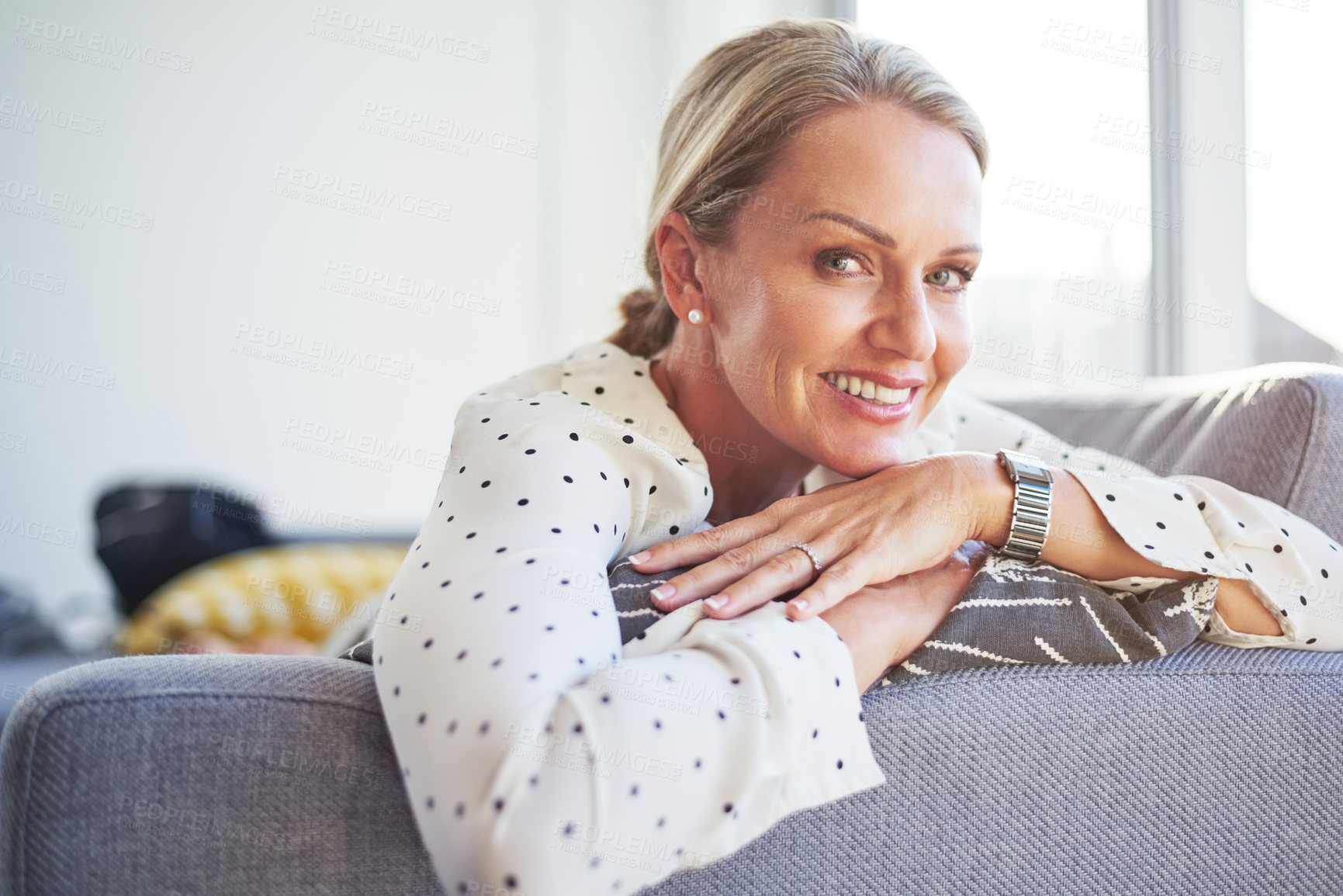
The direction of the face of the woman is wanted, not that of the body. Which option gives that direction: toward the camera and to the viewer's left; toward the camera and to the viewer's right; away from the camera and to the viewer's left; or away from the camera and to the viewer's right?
toward the camera and to the viewer's right

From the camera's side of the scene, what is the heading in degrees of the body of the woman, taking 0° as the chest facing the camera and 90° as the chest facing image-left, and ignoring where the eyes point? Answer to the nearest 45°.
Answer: approximately 315°

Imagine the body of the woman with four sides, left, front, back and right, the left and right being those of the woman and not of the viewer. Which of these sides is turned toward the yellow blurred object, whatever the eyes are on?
back

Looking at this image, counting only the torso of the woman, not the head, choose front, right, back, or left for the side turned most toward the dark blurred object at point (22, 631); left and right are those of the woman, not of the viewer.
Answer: back

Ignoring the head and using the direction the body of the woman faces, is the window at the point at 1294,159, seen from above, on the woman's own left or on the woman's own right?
on the woman's own left

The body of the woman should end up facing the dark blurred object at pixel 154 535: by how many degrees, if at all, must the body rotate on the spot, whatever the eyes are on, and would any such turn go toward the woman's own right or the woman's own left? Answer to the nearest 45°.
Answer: approximately 180°

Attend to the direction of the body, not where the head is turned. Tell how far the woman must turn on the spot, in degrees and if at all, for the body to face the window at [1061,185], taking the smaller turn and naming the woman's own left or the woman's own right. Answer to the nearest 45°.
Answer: approximately 135° to the woman's own left
